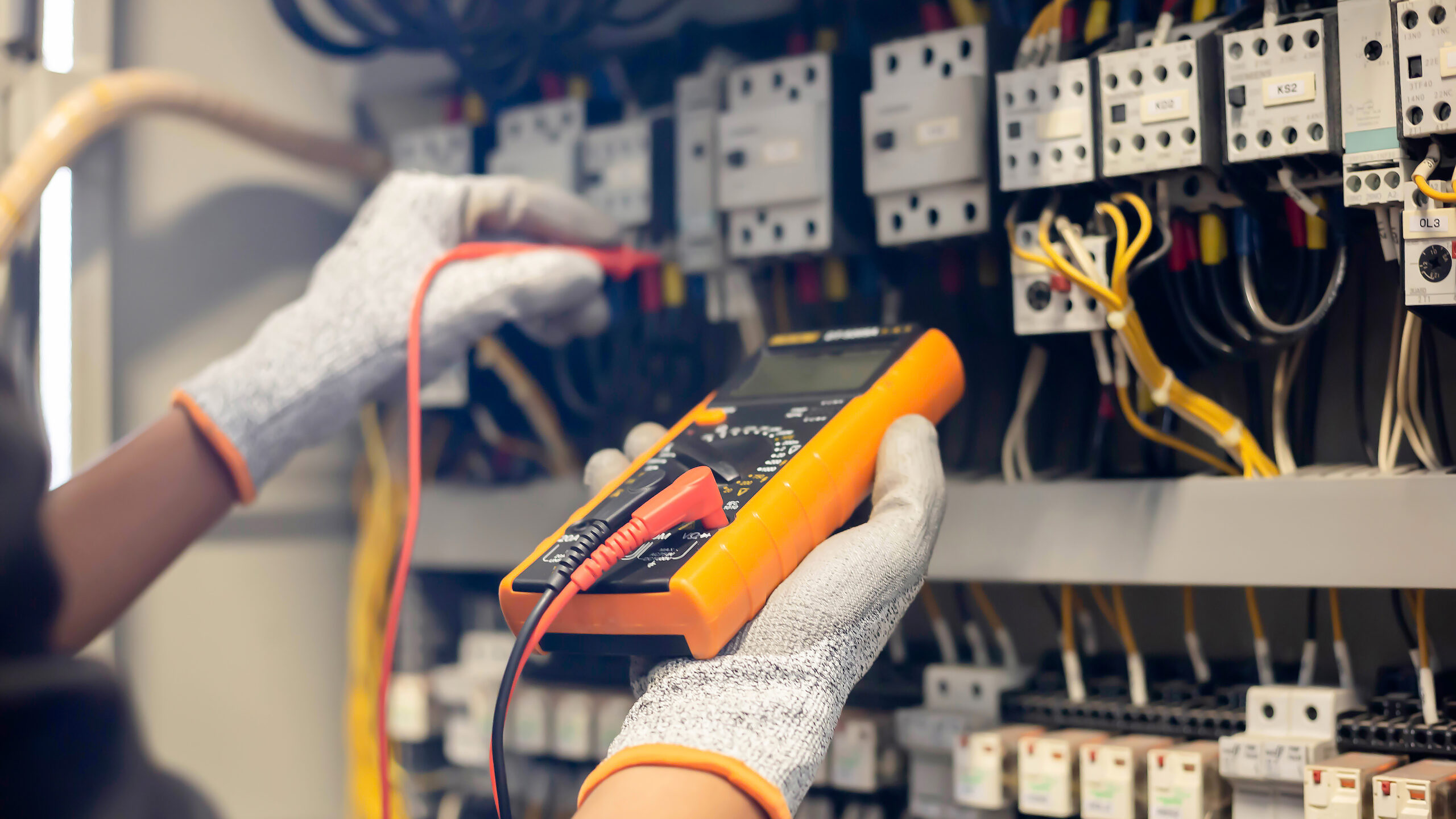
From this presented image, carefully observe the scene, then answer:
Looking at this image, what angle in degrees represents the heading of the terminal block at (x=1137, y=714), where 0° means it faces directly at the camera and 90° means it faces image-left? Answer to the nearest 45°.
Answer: approximately 0°

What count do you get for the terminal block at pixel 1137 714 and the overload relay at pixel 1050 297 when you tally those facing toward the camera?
2

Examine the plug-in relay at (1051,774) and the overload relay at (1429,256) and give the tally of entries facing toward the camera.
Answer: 2
